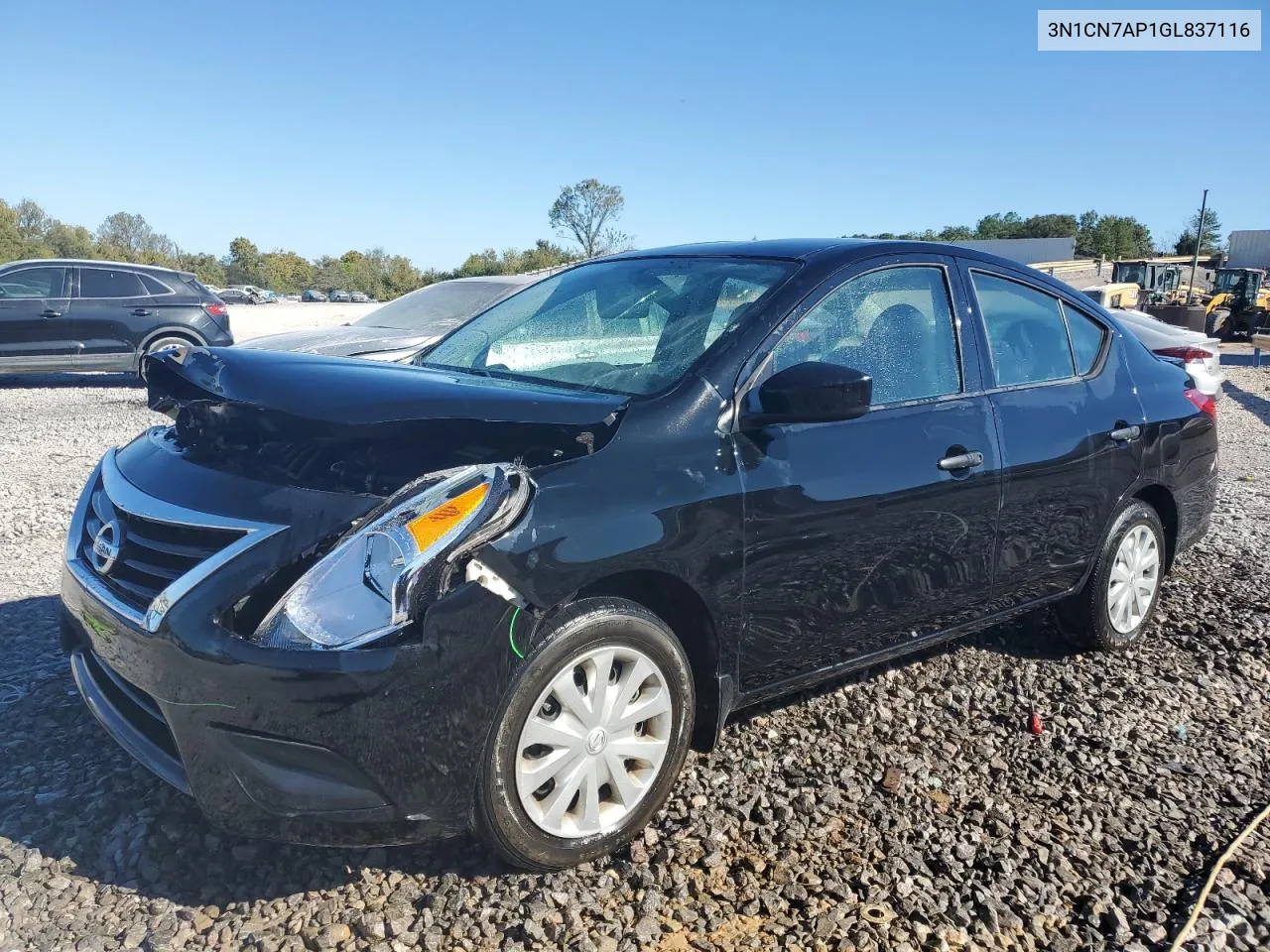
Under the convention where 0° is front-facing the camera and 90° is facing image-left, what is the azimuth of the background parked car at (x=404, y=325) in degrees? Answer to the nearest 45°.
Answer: approximately 45°

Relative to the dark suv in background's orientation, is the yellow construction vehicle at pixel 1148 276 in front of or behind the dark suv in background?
behind

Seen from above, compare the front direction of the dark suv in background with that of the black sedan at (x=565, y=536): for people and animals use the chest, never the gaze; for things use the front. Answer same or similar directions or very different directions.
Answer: same or similar directions

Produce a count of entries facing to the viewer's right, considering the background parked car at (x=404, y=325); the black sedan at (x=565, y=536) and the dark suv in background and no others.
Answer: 0

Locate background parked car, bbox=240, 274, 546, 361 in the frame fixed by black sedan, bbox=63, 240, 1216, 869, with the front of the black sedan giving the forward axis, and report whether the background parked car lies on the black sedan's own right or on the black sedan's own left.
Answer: on the black sedan's own right

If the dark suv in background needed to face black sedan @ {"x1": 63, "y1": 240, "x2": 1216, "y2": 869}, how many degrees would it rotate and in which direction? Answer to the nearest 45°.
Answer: approximately 90° to its left

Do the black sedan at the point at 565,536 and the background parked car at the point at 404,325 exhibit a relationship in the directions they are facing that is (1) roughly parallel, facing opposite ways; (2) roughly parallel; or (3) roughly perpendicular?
roughly parallel

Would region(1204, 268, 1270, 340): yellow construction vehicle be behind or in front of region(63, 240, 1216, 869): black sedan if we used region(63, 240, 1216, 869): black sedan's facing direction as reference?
behind

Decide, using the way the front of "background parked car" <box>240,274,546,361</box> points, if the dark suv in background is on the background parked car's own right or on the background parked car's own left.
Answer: on the background parked car's own right

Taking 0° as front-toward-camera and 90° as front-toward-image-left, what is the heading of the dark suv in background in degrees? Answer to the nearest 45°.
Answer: approximately 90°

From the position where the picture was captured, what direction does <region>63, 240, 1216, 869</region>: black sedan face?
facing the viewer and to the left of the viewer
